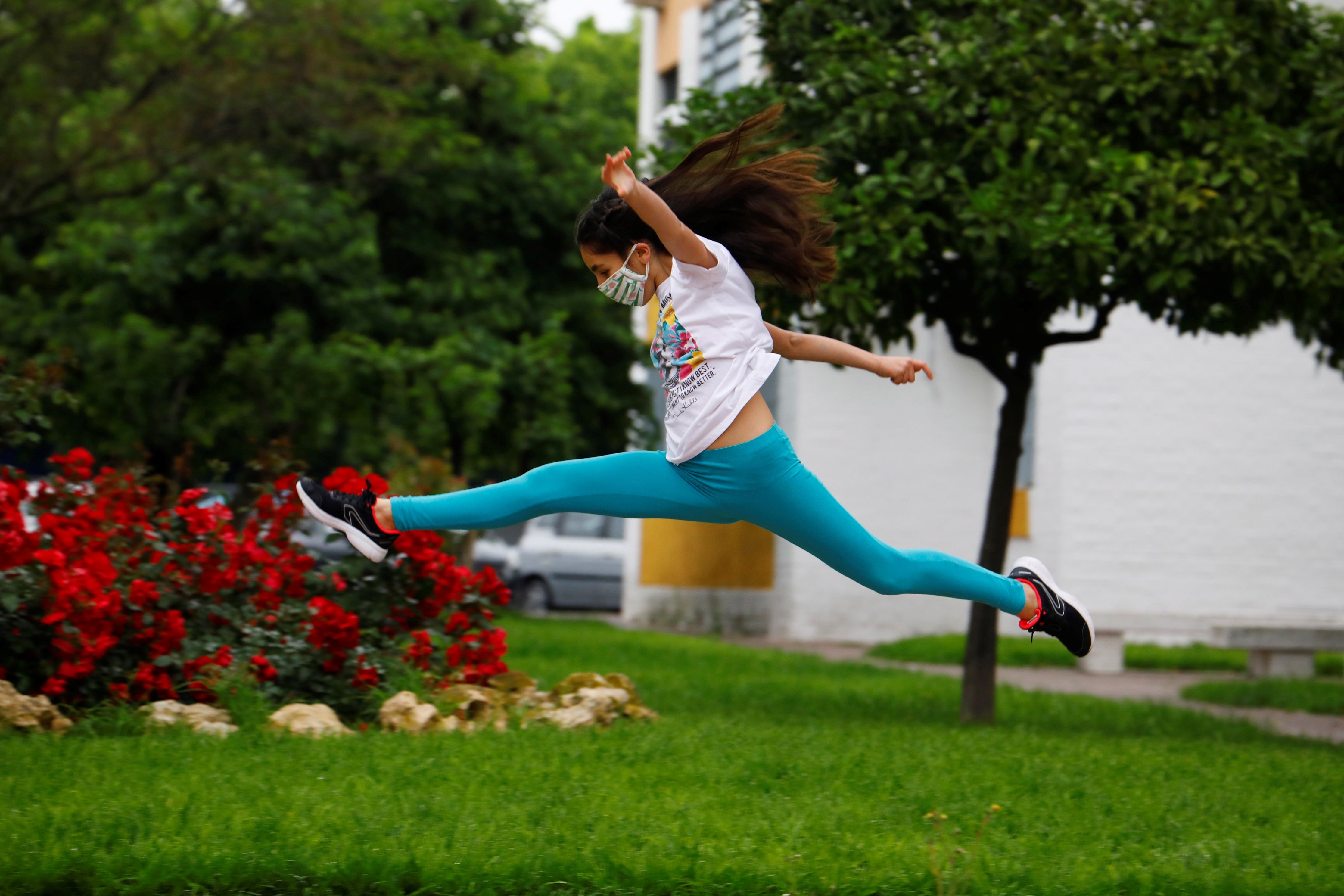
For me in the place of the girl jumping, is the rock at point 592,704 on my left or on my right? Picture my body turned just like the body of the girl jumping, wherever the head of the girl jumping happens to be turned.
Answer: on my right

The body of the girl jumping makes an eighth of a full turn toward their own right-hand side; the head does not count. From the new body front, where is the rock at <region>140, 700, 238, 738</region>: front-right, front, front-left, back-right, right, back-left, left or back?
front

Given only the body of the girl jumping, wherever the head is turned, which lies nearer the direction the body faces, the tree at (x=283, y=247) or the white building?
the tree

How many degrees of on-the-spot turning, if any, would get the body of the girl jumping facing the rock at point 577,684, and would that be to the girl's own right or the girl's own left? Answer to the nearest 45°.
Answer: approximately 90° to the girl's own right

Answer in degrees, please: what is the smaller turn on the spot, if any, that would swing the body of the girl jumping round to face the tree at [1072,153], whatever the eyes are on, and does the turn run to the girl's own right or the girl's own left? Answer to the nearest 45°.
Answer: approximately 135° to the girl's own right

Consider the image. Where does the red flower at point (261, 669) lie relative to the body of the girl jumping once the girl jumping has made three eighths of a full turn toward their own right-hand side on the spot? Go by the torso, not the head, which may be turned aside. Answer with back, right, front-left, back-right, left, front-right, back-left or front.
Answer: left

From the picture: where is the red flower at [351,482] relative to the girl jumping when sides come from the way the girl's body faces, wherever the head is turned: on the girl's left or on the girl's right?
on the girl's right

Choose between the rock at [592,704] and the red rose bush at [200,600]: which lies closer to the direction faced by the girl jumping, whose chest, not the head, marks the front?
the red rose bush

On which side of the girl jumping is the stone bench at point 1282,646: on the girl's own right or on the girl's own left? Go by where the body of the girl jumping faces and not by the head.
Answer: on the girl's own right

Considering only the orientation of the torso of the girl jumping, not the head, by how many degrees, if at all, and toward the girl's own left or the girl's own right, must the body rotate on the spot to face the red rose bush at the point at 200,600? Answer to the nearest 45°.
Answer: approximately 45° to the girl's own right

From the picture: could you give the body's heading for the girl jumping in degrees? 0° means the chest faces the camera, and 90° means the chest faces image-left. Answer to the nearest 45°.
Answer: approximately 90°

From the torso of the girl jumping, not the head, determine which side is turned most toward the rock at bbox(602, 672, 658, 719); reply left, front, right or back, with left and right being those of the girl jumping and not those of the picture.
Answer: right

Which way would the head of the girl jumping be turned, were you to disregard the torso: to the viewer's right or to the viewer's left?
to the viewer's left

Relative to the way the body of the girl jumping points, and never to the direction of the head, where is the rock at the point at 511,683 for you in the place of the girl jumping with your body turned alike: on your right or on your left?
on your right
